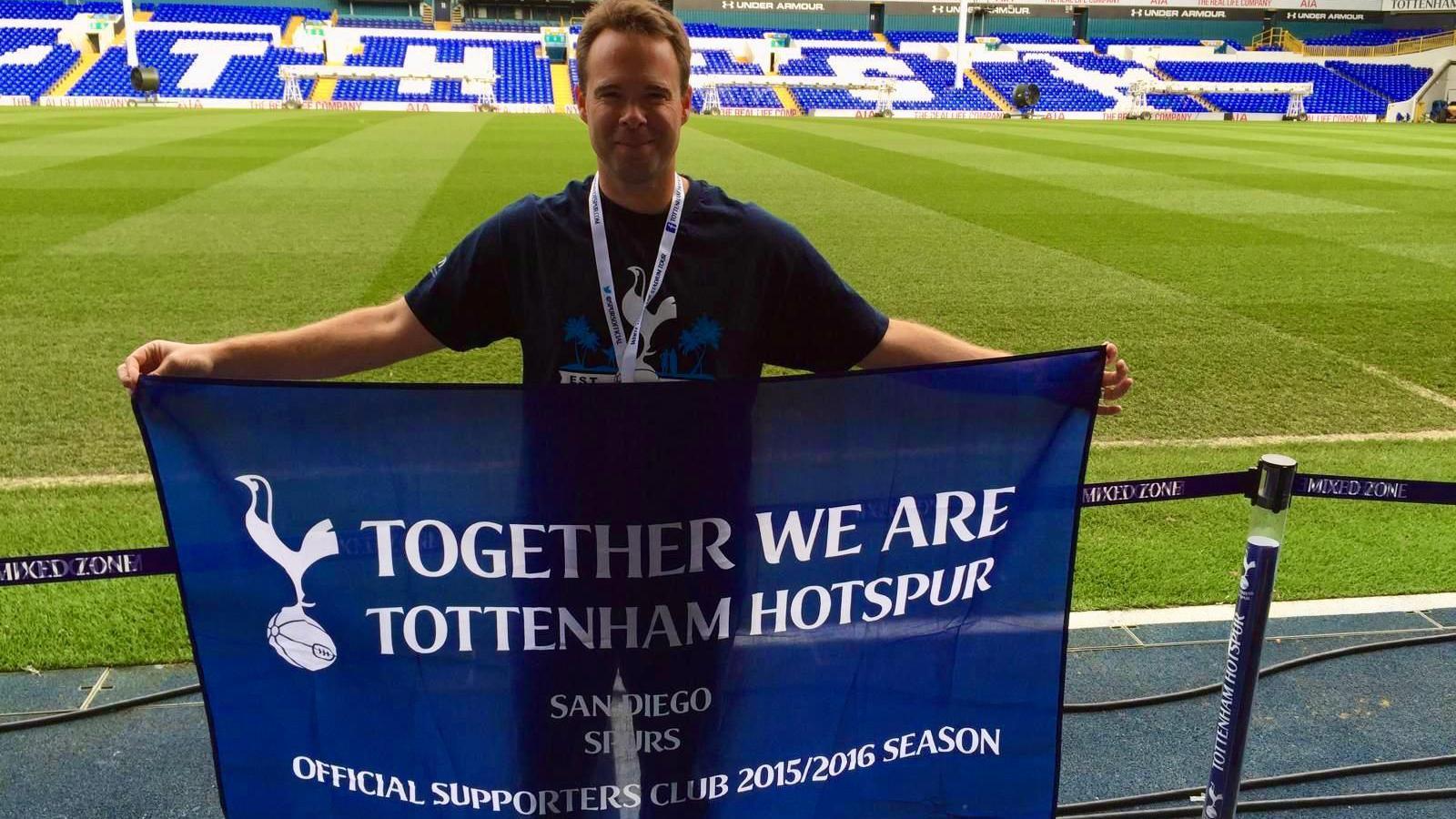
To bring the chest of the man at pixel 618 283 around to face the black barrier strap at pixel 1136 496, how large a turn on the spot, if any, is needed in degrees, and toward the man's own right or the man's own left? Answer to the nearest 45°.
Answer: approximately 90° to the man's own left

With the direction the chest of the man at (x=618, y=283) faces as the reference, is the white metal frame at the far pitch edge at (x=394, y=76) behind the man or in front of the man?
behind

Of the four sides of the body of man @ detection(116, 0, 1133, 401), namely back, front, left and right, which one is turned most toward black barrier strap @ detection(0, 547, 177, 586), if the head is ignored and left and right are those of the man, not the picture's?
right

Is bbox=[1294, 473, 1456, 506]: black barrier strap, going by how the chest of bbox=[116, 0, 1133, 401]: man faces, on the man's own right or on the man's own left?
on the man's own left

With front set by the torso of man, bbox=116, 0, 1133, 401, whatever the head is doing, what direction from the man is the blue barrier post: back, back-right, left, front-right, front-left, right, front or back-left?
left

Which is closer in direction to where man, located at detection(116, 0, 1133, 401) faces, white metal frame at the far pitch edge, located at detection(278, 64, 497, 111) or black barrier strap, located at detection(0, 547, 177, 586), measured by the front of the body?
the black barrier strap

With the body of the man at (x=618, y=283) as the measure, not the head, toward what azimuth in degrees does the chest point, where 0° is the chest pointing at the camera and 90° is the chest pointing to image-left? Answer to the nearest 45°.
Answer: approximately 0°

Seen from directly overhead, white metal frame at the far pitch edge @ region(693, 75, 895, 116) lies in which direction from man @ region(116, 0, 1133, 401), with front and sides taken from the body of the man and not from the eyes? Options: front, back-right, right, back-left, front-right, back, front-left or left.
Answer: back
